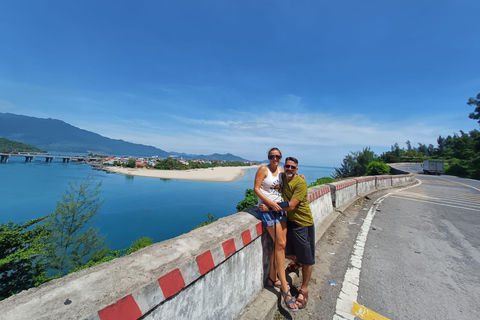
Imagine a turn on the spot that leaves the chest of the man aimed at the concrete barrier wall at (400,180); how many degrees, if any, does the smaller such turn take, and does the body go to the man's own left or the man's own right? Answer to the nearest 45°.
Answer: approximately 180°

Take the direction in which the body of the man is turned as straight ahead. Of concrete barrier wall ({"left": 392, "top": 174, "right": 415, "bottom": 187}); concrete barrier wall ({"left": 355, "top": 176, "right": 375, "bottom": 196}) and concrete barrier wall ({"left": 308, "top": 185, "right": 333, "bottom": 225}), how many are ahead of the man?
0

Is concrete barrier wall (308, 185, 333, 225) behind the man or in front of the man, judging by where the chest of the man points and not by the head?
behind

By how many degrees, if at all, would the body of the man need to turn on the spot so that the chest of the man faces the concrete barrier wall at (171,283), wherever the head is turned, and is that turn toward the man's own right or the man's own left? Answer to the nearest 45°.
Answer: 0° — they already face it

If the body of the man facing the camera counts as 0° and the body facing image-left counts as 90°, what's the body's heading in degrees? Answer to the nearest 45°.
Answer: approximately 45°

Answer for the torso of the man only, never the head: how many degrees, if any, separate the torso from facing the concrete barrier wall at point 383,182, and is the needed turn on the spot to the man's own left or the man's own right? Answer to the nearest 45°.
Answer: approximately 180°

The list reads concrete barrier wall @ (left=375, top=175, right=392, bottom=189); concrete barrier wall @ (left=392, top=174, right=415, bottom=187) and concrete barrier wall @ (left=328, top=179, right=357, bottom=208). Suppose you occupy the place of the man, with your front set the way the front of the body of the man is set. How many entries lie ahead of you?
0

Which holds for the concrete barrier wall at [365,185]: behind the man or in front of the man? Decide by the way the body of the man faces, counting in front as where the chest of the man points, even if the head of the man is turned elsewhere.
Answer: behind

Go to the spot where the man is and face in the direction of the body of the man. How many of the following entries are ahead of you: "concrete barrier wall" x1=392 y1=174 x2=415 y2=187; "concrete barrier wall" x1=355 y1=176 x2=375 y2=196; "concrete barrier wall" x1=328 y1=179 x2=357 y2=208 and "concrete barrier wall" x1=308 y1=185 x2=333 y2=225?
0
